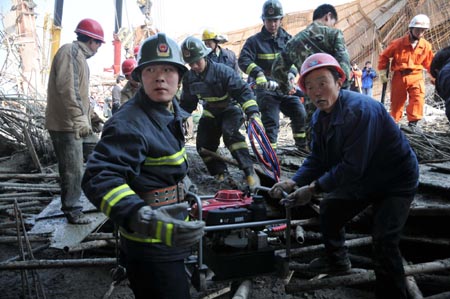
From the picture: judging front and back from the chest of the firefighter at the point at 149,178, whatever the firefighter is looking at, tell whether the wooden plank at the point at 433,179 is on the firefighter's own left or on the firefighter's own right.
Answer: on the firefighter's own left

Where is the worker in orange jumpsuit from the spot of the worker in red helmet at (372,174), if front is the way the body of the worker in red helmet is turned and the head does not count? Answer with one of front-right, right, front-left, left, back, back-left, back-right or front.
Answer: back-right

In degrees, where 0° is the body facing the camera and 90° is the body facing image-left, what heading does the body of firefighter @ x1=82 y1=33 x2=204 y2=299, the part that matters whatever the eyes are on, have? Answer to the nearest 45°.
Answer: approximately 315°

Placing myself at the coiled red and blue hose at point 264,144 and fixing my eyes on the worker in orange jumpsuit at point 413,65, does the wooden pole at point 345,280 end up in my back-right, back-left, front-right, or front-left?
back-right

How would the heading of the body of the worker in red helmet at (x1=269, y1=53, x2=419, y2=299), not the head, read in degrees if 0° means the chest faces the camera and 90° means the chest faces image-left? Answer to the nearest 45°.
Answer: approximately 45°
